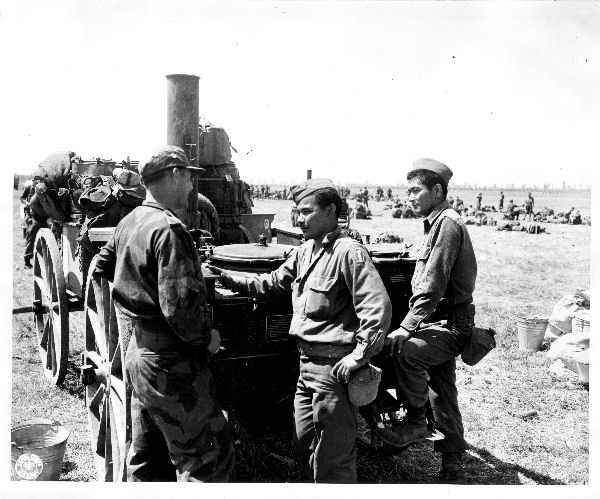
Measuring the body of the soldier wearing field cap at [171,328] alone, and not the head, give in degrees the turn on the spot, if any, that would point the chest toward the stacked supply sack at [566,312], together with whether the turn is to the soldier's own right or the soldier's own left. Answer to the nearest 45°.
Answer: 0° — they already face it

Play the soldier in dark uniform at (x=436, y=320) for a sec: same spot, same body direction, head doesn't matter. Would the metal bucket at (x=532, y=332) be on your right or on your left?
on your right

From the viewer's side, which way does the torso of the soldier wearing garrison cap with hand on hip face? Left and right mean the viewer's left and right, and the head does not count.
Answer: facing the viewer and to the left of the viewer

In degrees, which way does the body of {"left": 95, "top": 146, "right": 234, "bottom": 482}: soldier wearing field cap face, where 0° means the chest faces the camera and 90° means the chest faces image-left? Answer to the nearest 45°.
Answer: approximately 225°

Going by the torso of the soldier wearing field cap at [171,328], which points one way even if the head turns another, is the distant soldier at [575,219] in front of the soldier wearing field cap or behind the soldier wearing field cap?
in front

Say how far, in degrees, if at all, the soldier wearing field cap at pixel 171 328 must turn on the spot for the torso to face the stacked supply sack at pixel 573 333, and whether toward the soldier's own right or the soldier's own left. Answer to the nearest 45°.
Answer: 0° — they already face it

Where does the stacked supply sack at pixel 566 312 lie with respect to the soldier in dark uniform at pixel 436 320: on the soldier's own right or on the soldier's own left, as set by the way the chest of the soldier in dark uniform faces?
on the soldier's own right

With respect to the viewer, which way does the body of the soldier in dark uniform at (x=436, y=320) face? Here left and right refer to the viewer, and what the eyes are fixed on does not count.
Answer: facing to the left of the viewer
